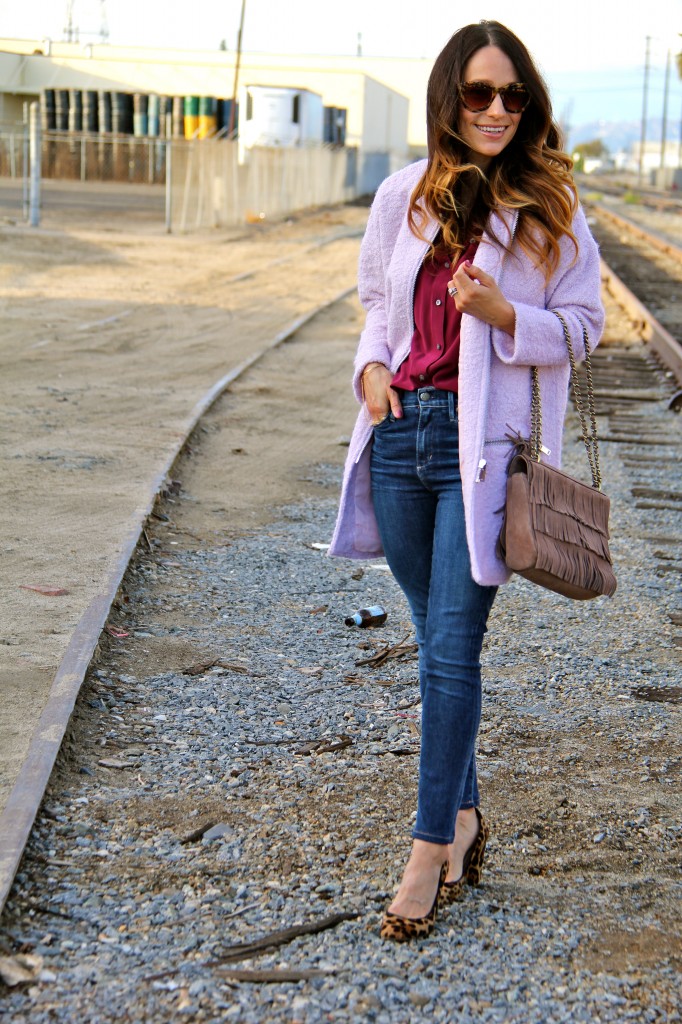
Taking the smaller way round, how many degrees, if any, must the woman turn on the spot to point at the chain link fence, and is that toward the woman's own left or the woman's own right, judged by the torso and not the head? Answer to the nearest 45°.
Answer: approximately 135° to the woman's own right

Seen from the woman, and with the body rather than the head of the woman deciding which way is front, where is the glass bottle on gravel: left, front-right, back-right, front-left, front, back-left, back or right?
back-right

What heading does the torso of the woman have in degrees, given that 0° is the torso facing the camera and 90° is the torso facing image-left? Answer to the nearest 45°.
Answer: approximately 45°
